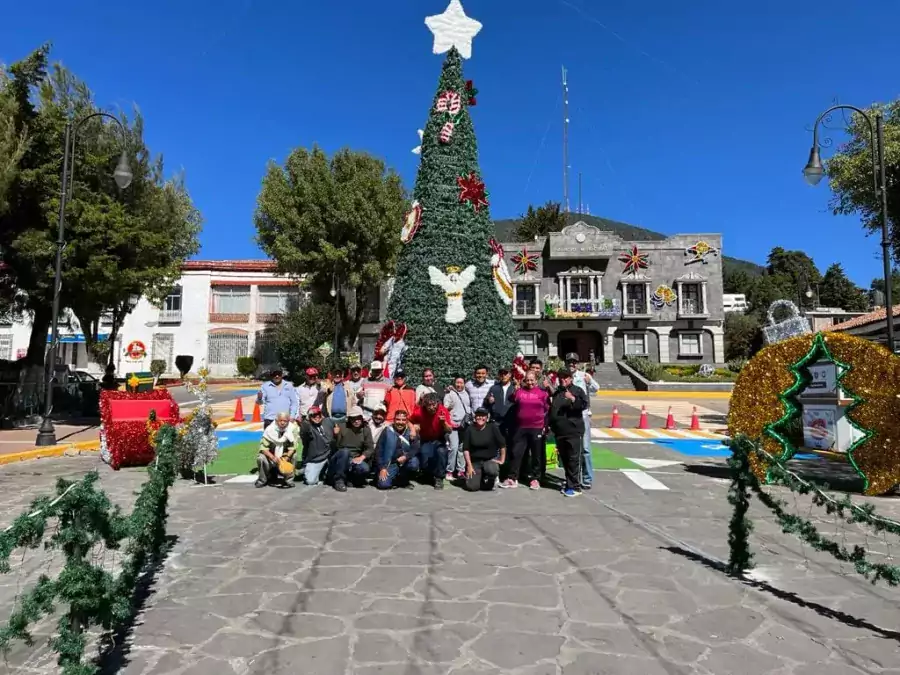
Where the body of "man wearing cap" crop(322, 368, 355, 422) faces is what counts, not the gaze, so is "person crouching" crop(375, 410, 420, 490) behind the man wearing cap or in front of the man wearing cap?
in front

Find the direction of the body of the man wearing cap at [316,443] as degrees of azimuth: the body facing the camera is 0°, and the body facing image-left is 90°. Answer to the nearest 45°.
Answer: approximately 0°

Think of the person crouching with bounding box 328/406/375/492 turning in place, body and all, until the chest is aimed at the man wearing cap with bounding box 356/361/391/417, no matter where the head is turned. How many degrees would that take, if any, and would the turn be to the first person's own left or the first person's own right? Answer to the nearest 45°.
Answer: approximately 180°

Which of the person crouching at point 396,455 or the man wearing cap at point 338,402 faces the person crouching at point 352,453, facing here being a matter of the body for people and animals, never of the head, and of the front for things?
the man wearing cap

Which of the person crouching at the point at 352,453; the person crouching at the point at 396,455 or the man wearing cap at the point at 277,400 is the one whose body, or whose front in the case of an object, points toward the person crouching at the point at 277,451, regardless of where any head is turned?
the man wearing cap

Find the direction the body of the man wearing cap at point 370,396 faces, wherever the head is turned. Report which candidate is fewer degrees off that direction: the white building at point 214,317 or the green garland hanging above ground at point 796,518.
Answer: the green garland hanging above ground

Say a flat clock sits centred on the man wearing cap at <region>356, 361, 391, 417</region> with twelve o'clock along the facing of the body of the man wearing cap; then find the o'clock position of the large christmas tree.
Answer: The large christmas tree is roughly at 7 o'clock from the man wearing cap.
